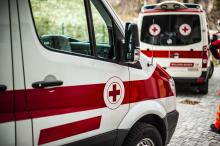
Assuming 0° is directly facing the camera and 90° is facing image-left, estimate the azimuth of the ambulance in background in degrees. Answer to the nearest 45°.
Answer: approximately 180°

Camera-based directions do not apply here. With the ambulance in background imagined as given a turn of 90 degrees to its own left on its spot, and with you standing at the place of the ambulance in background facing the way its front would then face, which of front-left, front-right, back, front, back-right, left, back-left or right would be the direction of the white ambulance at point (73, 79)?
left

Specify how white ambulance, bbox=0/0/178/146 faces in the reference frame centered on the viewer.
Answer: facing away from the viewer and to the right of the viewer
